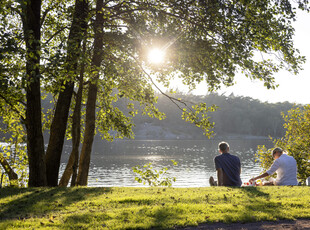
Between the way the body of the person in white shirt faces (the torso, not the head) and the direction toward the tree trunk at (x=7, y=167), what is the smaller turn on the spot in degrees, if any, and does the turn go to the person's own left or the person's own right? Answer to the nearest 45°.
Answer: approximately 45° to the person's own left

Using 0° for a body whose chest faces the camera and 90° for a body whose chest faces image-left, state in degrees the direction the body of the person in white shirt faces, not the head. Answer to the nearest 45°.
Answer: approximately 135°

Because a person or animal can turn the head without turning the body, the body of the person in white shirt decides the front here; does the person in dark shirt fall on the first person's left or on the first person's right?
on the first person's left

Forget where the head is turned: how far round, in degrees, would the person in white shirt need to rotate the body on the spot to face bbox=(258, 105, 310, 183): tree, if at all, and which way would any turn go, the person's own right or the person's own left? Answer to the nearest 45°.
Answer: approximately 45° to the person's own right
